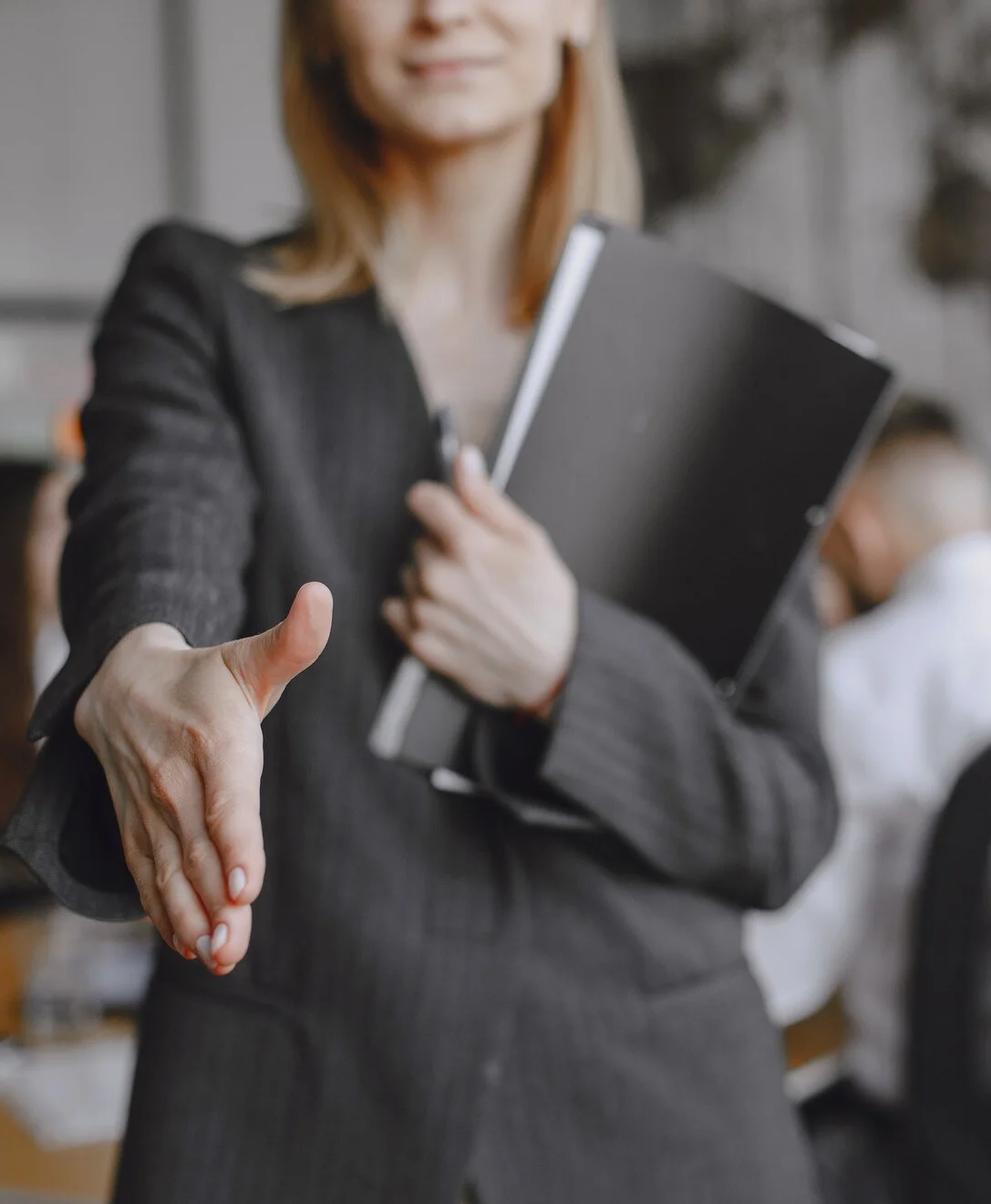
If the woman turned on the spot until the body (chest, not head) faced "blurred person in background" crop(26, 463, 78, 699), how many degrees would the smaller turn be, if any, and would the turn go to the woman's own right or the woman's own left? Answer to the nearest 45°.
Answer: approximately 135° to the woman's own right

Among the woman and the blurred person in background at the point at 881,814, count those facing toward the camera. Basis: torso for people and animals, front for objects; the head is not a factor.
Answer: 1

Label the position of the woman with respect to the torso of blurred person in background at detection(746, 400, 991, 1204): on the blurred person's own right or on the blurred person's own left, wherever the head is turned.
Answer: on the blurred person's own left

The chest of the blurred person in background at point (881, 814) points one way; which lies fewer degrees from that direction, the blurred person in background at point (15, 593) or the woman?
the blurred person in background

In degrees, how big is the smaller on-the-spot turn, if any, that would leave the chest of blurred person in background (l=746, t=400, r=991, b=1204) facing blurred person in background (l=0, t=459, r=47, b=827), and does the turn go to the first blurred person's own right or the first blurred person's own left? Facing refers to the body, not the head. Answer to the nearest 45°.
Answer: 0° — they already face them

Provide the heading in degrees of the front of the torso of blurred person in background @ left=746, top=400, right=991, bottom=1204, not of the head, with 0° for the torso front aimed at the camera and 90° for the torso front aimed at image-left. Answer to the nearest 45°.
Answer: approximately 90°

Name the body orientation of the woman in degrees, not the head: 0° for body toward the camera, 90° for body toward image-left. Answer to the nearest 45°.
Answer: approximately 0°

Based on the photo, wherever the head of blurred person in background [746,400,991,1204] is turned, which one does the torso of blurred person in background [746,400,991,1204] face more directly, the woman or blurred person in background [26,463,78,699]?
the blurred person in background

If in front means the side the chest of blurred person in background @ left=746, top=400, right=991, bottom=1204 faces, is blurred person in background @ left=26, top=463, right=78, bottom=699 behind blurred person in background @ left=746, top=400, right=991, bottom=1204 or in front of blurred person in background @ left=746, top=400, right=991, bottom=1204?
in front

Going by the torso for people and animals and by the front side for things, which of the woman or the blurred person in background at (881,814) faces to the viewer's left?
the blurred person in background
